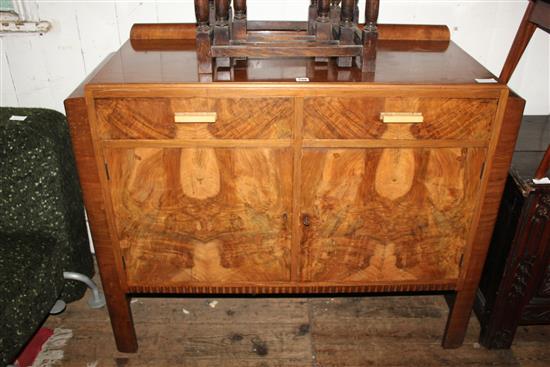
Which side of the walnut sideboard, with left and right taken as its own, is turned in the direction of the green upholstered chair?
right

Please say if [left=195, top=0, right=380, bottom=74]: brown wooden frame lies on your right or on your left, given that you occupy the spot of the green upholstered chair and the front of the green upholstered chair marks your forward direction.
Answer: on your left

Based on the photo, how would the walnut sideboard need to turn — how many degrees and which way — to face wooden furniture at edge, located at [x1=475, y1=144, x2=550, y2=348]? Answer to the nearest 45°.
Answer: approximately 90° to its left

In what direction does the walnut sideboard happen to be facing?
toward the camera

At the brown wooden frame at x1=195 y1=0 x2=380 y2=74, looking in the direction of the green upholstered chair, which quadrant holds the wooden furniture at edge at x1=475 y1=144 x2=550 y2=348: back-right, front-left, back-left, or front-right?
back-left

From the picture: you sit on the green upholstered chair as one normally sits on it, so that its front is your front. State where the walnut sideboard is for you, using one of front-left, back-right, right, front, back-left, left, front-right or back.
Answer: left

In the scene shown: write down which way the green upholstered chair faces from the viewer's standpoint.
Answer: facing the viewer and to the left of the viewer
